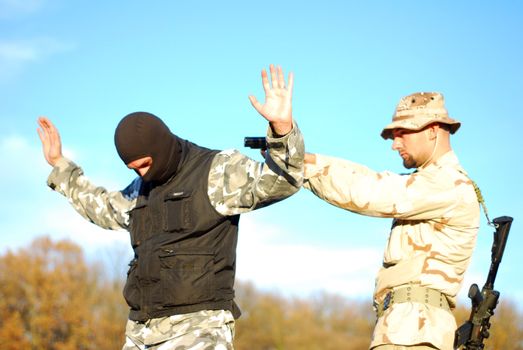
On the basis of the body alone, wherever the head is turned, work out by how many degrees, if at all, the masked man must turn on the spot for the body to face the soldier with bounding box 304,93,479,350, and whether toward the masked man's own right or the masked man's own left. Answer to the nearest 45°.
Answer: approximately 90° to the masked man's own left

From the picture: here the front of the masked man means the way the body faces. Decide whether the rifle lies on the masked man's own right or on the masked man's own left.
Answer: on the masked man's own left

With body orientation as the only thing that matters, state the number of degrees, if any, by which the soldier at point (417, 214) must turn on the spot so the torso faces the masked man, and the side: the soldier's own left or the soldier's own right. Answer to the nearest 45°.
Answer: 0° — they already face them

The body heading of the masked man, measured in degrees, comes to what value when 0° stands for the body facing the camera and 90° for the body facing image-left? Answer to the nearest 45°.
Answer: approximately 45°

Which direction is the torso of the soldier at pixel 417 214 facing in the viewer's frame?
to the viewer's left
